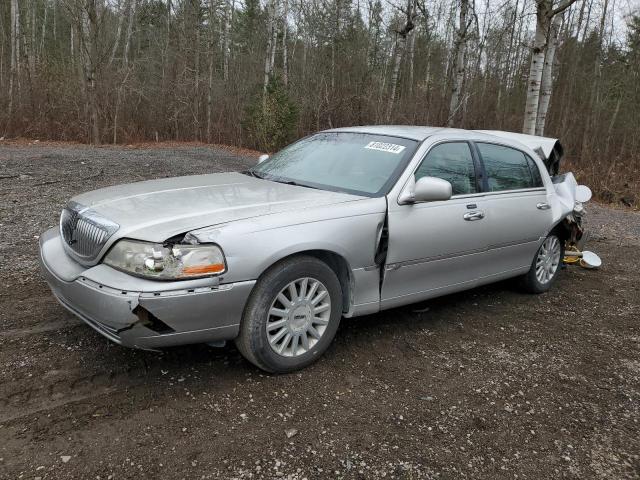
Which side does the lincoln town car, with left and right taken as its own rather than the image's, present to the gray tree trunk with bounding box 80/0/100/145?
right

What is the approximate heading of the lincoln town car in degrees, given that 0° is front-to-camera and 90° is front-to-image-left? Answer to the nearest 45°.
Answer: approximately 45°

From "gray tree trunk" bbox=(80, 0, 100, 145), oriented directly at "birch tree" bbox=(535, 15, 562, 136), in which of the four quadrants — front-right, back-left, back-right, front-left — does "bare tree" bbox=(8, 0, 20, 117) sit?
back-left

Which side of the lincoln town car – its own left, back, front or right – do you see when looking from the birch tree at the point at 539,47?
back

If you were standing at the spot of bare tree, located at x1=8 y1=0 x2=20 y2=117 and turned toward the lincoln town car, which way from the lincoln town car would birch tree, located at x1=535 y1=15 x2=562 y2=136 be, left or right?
left

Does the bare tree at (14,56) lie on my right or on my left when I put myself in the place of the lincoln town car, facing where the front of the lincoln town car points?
on my right

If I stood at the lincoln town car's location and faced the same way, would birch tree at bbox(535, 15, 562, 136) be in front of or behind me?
behind

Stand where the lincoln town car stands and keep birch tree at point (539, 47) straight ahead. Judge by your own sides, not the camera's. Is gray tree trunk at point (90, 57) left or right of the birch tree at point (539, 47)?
left
